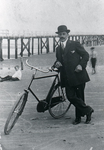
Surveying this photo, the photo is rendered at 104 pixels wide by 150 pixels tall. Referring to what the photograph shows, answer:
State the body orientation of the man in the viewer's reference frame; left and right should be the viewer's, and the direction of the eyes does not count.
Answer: facing the viewer and to the left of the viewer
